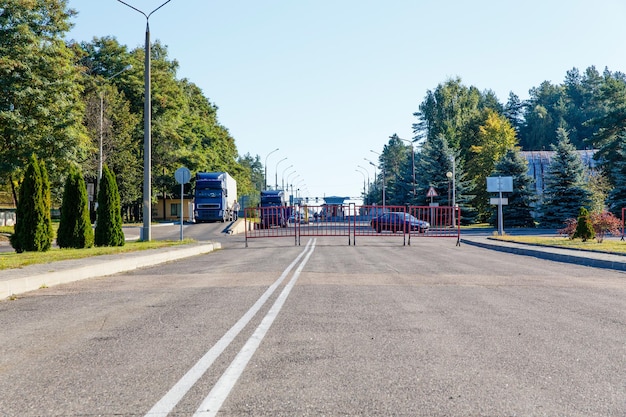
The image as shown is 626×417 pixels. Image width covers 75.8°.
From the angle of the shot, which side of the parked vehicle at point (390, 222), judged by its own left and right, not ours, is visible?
right

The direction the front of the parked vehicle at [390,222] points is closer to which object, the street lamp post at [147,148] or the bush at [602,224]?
the bush

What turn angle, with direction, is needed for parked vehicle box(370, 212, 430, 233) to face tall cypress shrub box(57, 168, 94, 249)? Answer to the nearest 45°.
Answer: approximately 135° to its right

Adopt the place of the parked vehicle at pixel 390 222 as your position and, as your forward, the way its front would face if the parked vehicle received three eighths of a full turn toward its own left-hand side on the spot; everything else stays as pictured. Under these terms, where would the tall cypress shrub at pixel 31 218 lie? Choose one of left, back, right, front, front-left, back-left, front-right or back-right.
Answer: left
